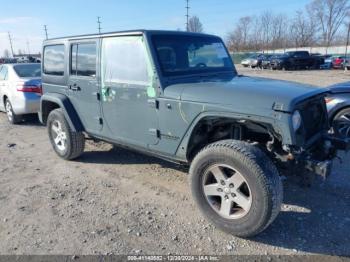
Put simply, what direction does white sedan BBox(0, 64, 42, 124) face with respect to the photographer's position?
facing away from the viewer and to the left of the viewer

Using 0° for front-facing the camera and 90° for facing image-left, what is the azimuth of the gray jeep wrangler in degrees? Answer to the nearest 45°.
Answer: approximately 315°

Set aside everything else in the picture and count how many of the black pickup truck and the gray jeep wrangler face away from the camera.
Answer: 0

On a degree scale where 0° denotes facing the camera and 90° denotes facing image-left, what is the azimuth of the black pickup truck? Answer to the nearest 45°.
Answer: approximately 45°

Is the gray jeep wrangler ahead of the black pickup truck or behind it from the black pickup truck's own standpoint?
ahead

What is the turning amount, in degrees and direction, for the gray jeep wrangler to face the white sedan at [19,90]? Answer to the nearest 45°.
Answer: approximately 180°

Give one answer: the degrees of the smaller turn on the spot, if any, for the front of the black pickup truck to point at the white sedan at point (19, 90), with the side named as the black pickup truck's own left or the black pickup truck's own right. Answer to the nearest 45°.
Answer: approximately 45° to the black pickup truck's own left

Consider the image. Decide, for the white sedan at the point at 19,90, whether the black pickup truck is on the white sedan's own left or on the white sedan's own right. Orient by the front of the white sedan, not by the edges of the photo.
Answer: on the white sedan's own right
